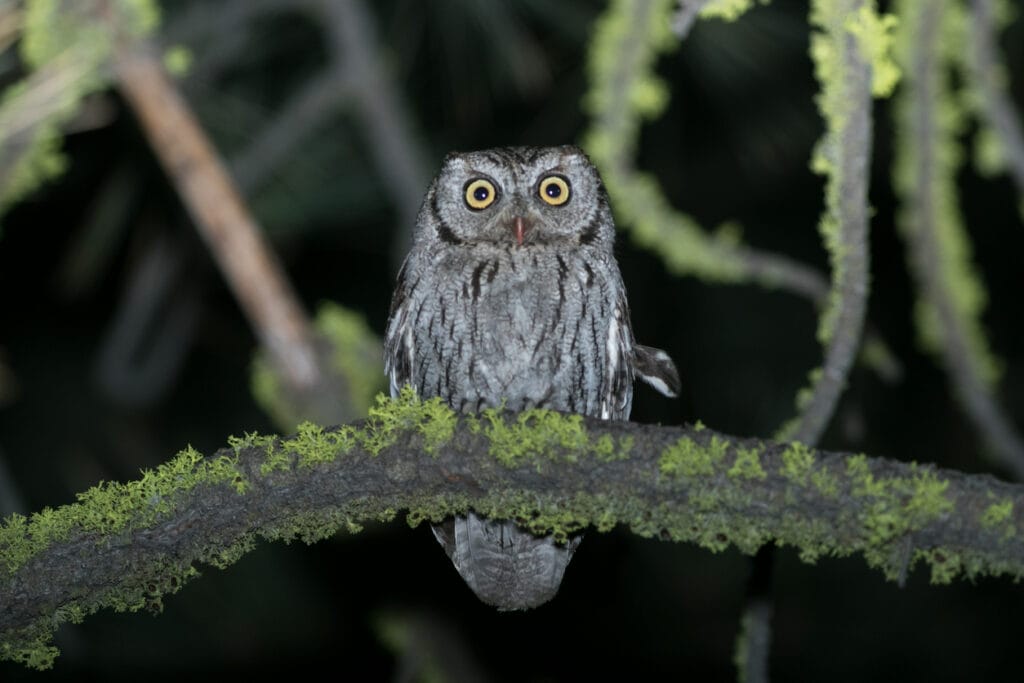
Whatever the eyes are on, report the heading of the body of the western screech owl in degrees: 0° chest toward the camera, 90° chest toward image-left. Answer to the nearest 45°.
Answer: approximately 0°

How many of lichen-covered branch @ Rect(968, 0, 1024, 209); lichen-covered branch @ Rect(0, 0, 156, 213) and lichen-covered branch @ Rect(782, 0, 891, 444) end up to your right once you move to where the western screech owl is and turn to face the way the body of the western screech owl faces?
1

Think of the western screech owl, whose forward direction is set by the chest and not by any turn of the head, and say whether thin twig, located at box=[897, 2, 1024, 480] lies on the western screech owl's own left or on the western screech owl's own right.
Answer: on the western screech owl's own left

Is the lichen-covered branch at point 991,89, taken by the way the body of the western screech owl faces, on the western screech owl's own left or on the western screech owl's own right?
on the western screech owl's own left

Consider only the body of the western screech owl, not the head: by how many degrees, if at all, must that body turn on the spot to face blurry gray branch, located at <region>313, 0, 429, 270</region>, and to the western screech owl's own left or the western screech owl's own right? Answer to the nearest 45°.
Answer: approximately 180°

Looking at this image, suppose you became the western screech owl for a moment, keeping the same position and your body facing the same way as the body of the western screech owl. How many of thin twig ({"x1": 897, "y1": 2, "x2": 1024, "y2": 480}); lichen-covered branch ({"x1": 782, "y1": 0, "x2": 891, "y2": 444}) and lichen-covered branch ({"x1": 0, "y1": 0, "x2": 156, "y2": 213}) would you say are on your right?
1
